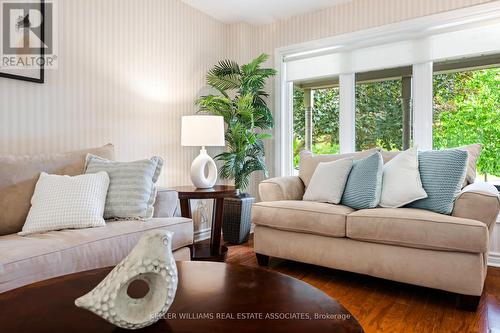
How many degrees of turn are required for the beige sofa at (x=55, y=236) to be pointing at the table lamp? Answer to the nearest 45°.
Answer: approximately 90° to its left

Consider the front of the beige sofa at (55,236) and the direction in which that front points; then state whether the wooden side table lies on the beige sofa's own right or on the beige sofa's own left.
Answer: on the beige sofa's own left

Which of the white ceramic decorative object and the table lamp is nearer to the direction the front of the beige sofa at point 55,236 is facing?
the white ceramic decorative object

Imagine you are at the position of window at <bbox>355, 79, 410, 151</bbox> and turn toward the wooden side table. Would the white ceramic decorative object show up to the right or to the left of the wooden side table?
left

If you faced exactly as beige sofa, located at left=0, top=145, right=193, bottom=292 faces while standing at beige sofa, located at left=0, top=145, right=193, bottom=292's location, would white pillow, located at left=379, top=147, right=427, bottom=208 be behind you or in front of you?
in front

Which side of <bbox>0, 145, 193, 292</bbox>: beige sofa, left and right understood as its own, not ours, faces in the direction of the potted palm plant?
left

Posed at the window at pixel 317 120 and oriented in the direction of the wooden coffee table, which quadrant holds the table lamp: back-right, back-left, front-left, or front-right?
front-right

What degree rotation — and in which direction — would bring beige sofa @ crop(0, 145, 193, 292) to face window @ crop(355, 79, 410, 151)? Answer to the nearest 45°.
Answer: approximately 45° to its left

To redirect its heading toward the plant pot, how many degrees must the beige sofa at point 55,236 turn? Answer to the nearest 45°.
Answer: approximately 90° to its left

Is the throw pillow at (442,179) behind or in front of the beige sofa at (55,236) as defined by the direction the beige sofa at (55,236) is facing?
in front

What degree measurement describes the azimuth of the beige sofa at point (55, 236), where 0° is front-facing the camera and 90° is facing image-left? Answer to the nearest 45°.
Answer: approximately 315°
